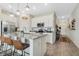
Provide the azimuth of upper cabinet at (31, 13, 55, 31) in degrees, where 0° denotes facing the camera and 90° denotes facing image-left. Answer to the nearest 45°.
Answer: approximately 45°

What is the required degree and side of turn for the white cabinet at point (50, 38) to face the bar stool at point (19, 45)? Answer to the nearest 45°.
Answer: approximately 45° to its right

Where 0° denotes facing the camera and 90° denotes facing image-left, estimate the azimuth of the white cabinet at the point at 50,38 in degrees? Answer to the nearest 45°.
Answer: approximately 45°
